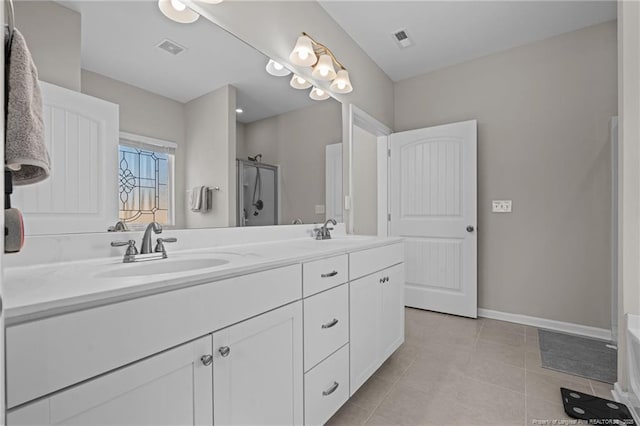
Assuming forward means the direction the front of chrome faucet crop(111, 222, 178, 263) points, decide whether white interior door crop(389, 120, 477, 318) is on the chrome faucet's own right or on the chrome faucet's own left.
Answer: on the chrome faucet's own left

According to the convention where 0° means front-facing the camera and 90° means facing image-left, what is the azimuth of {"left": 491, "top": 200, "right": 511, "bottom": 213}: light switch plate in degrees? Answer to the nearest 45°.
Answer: approximately 0°

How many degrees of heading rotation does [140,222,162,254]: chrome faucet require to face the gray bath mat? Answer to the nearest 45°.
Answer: approximately 45° to its left

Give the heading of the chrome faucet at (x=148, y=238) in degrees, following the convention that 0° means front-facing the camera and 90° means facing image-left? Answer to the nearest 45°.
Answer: approximately 315°

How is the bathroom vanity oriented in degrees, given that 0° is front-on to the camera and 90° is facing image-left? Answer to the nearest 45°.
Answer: approximately 315°

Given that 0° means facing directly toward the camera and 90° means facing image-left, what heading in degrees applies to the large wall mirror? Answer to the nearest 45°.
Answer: approximately 315°

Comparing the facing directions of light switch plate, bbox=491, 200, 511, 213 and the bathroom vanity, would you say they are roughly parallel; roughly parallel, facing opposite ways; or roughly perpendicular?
roughly perpendicular
